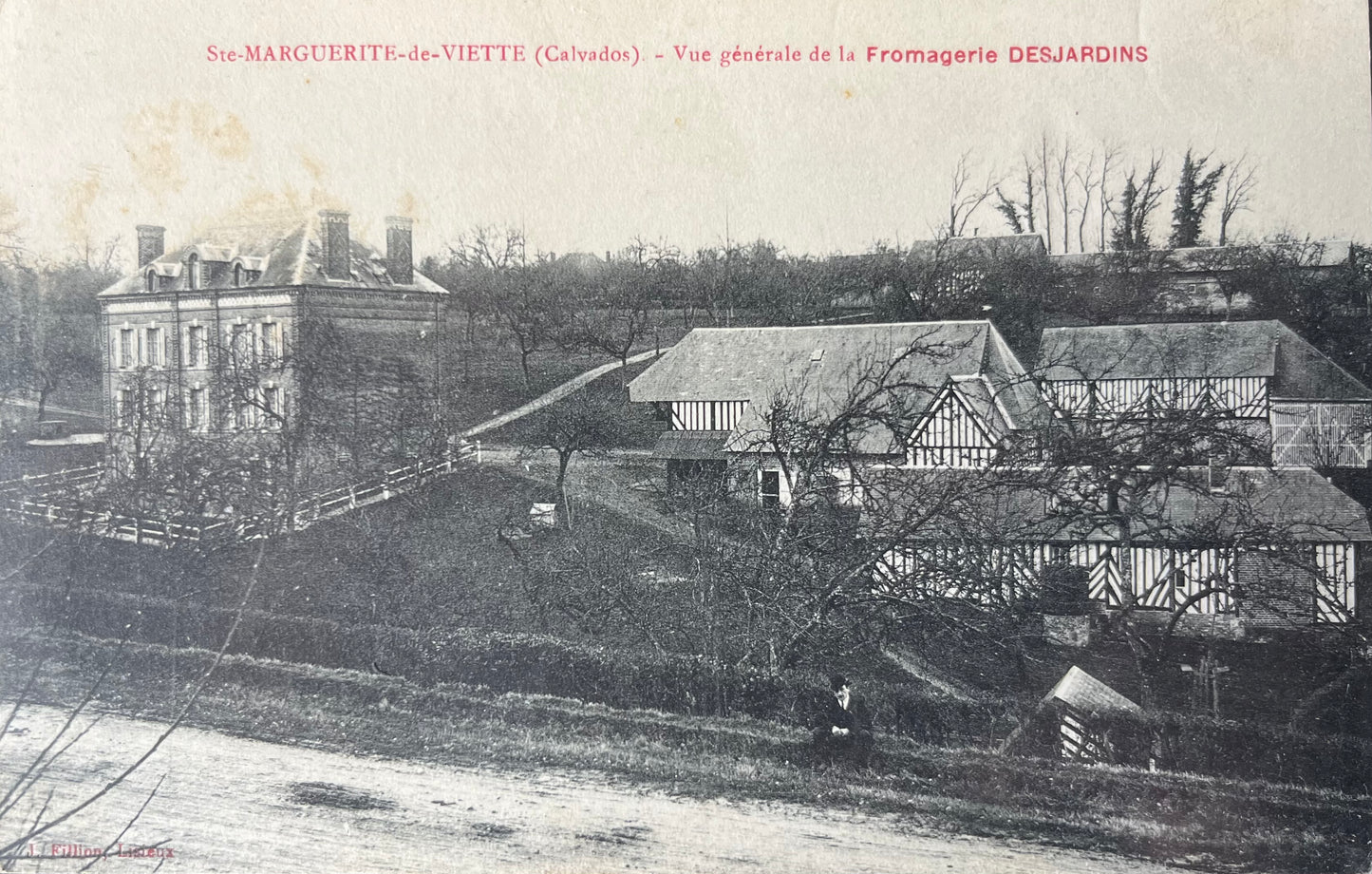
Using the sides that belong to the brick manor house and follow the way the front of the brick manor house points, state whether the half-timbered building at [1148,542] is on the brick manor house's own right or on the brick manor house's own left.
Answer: on the brick manor house's own left

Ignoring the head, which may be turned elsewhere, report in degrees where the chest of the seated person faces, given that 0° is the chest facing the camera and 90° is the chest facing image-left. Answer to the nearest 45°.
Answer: approximately 0°

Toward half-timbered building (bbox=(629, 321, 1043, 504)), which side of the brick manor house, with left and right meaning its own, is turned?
left

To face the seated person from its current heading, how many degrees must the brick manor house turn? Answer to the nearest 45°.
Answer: approximately 90° to its left

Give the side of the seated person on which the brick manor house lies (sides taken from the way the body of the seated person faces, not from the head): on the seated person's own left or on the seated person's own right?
on the seated person's own right
